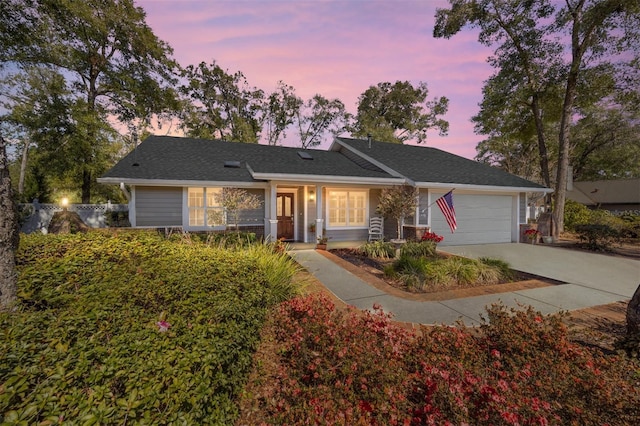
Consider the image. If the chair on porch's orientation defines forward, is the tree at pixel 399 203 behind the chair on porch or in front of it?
in front

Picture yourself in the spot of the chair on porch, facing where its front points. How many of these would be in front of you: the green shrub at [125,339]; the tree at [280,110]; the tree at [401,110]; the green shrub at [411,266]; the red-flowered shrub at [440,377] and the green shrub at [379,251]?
4

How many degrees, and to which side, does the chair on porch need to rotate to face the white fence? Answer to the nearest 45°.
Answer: approximately 90° to its right

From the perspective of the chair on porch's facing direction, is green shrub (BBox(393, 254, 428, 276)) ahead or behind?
ahead

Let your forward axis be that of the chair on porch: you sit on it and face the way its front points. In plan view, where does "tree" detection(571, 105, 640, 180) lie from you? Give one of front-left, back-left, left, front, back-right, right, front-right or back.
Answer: back-left

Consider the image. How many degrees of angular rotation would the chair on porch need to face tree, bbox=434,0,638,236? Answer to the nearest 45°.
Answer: approximately 135° to its left

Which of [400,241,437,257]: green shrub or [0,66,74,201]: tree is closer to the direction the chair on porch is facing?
the green shrub

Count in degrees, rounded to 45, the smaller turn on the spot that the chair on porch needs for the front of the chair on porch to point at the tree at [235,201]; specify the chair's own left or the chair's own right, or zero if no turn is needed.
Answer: approximately 45° to the chair's own right

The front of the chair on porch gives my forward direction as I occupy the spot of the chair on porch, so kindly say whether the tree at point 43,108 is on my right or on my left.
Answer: on my right

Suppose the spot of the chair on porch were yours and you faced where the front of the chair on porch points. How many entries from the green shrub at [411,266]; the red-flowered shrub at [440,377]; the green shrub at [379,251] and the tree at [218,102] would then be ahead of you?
3

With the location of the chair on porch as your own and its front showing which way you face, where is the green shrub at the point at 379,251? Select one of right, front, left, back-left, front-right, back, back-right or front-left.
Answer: front

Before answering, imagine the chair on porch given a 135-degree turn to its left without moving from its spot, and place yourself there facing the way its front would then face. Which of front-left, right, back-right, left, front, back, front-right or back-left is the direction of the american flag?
right

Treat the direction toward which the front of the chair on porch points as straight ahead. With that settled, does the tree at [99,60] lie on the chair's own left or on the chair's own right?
on the chair's own right

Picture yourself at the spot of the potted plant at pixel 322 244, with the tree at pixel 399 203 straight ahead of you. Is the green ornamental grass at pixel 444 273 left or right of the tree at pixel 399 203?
right

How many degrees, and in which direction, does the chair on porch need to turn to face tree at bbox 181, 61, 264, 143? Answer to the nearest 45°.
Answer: approximately 135° to its right

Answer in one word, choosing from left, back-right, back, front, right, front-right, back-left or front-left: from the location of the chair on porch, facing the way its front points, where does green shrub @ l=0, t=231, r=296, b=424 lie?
front

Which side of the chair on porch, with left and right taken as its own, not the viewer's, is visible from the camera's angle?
front
